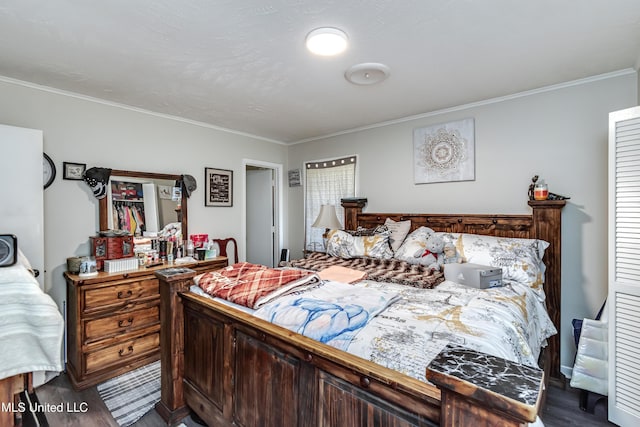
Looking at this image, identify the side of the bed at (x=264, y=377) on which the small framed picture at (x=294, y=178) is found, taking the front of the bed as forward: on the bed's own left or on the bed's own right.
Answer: on the bed's own right

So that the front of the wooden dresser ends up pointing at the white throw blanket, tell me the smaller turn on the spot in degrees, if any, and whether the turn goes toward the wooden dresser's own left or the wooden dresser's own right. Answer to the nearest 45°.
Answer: approximately 45° to the wooden dresser's own right

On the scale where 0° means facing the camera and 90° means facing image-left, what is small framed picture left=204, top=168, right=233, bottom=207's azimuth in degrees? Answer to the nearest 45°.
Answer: approximately 315°

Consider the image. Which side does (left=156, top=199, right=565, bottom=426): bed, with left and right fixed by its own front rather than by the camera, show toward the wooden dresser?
right

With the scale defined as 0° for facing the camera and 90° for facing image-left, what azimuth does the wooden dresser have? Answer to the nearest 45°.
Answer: approximately 315°

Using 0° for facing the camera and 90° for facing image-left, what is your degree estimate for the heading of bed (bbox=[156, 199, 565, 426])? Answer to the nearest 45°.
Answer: approximately 45°
